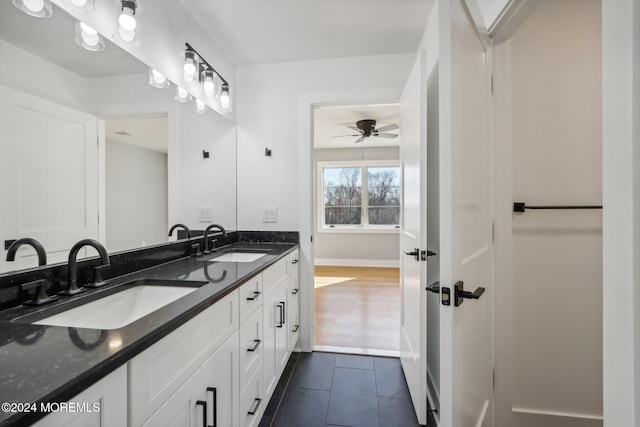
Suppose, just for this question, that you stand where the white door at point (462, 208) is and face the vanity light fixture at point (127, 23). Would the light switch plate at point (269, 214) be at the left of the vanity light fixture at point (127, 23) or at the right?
right

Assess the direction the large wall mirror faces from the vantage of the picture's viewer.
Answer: facing the viewer and to the right of the viewer

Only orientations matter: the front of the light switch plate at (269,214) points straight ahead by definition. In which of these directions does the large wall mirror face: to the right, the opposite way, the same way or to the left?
to the left

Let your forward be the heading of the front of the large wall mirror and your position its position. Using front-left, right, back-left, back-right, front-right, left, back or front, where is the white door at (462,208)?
front

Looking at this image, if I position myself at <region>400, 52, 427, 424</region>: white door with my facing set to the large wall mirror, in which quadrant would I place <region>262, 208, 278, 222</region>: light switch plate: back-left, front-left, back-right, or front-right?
front-right

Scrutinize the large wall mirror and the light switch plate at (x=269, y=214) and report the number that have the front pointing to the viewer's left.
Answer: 0

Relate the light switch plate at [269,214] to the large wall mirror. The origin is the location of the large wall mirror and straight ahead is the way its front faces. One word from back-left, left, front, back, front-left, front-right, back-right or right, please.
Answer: left

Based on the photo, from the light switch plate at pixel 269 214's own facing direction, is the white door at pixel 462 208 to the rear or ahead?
ahead

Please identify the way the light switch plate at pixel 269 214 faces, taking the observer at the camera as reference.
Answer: facing the viewer

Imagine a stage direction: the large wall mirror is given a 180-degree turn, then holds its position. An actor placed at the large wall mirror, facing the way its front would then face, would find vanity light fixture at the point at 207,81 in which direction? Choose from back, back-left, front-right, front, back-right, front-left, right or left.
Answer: right

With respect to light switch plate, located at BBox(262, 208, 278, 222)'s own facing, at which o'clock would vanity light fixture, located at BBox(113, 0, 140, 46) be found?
The vanity light fixture is roughly at 1 o'clock from the light switch plate.
